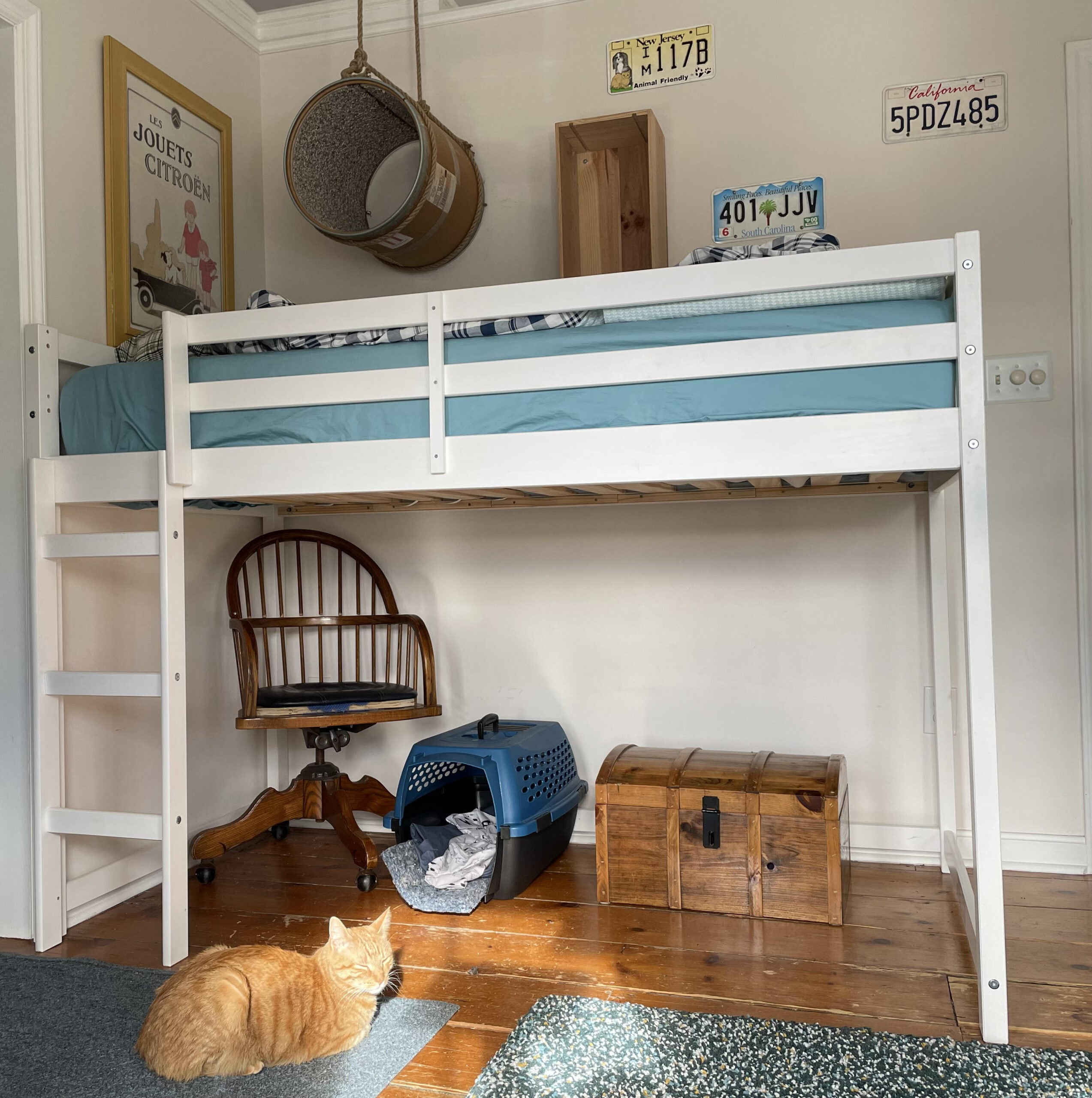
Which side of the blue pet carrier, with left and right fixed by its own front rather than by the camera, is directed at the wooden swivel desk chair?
right

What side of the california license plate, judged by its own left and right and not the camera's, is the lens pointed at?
front

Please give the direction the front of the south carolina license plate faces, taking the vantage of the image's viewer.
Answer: facing the viewer

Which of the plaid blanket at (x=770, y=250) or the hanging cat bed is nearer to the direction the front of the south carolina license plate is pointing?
the plaid blanket

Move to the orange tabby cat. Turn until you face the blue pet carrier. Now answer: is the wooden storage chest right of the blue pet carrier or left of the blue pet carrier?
right

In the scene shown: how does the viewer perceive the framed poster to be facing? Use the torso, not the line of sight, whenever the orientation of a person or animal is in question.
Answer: facing the viewer and to the right of the viewer

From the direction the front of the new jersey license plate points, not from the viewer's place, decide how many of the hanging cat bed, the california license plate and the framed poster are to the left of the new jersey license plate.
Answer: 1

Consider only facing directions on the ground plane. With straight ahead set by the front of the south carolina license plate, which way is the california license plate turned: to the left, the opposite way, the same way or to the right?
the same way

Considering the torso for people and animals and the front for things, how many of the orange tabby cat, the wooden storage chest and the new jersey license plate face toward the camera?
2

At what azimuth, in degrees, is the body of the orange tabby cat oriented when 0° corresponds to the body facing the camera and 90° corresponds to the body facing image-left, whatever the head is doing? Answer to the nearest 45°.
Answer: approximately 270°

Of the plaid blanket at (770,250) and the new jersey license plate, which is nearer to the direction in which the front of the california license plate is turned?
the plaid blanket

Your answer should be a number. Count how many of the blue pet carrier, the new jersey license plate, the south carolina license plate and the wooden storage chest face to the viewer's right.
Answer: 0
